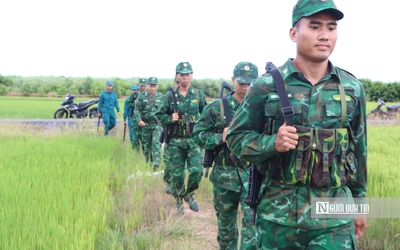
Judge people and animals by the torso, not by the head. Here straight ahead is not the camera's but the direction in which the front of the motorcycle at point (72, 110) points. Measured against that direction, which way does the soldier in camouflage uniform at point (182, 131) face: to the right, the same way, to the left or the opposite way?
to the left

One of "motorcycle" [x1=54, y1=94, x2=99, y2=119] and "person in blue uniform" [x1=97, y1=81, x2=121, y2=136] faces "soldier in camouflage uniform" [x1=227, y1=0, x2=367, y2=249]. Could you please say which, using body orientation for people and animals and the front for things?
the person in blue uniform

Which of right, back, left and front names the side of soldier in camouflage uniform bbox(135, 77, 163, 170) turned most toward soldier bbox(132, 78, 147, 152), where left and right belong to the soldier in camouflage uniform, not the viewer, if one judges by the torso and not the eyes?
back

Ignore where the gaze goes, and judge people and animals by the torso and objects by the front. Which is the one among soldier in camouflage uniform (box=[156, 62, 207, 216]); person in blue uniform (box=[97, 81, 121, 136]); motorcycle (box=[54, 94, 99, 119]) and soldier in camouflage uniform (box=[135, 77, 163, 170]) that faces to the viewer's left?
the motorcycle

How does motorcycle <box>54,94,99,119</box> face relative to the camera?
to the viewer's left

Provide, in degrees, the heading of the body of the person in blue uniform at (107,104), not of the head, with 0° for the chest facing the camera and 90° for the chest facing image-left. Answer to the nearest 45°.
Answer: approximately 0°

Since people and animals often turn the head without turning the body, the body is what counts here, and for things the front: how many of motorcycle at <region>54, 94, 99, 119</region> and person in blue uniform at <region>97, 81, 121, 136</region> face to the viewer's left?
1

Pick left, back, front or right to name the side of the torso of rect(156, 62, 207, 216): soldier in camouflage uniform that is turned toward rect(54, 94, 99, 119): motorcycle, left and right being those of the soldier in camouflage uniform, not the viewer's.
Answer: back

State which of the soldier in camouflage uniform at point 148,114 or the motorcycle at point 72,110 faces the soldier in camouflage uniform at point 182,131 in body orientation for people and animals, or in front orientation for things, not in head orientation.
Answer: the soldier in camouflage uniform at point 148,114

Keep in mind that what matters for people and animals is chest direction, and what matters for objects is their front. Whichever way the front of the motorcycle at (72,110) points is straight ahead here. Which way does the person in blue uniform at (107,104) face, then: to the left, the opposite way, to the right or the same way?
to the left

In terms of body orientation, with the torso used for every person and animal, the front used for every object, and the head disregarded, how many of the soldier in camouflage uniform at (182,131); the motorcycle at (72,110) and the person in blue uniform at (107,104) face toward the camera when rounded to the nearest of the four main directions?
2

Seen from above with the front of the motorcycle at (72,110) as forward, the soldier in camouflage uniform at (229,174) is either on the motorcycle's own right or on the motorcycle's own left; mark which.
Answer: on the motorcycle's own left

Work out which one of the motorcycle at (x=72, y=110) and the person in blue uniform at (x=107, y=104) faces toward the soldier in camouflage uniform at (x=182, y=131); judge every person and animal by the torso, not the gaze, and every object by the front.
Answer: the person in blue uniform

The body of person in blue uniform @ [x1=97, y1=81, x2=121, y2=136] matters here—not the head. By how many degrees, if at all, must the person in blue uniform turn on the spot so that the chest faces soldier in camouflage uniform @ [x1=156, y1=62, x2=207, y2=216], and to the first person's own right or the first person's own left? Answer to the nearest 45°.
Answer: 0° — they already face them
